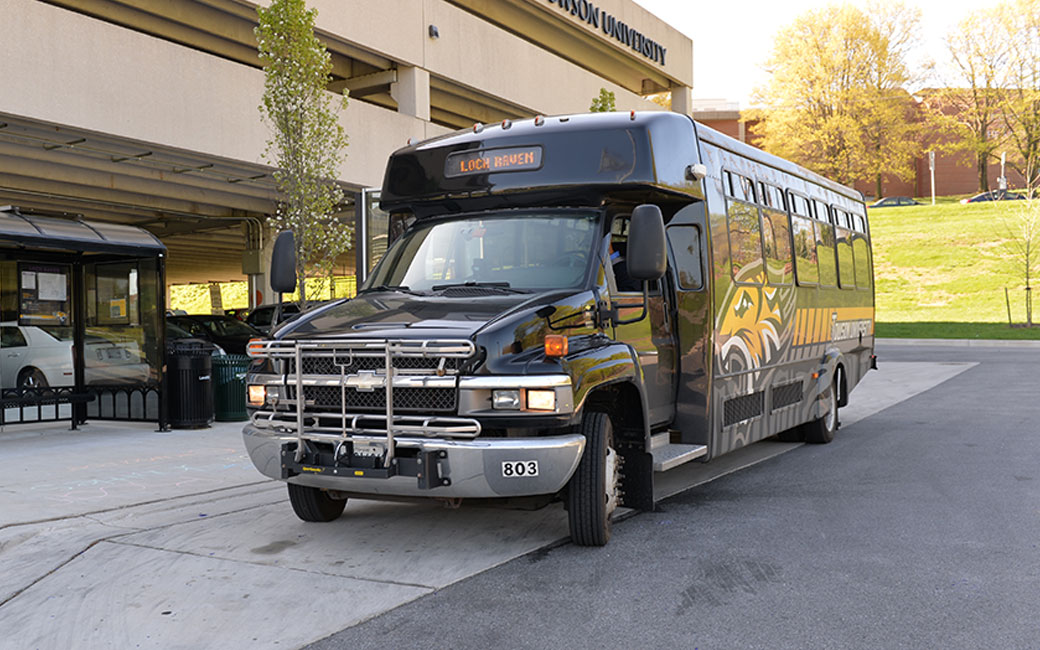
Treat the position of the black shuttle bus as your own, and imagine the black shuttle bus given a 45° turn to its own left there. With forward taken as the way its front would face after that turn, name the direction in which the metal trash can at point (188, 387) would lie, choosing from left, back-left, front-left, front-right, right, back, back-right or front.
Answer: back-right

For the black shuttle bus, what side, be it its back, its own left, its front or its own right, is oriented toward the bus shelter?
right

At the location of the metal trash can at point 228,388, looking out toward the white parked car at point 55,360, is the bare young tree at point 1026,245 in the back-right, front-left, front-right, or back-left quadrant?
back-right

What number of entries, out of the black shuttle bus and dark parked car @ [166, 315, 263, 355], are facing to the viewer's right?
0

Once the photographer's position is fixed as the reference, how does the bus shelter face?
facing the viewer and to the right of the viewer

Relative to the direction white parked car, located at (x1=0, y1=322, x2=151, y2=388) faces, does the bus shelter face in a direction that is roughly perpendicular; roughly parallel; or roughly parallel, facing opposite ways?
roughly parallel, facing opposite ways

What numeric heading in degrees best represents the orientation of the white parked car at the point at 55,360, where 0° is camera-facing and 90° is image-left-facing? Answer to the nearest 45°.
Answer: approximately 135°

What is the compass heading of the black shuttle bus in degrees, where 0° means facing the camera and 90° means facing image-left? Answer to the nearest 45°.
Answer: approximately 45°

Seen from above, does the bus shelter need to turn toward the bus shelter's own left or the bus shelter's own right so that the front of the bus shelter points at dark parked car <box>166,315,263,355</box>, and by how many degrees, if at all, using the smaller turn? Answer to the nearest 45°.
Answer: approximately 135° to the bus shelter's own left
